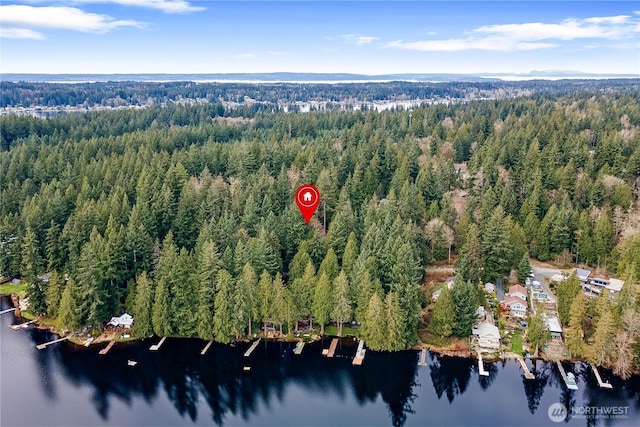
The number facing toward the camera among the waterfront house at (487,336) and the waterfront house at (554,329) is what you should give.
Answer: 2

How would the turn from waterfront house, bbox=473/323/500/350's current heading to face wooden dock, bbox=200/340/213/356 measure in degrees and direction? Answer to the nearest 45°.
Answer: approximately 90° to its right

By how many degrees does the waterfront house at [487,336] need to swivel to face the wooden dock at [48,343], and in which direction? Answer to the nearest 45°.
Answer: approximately 90° to its right

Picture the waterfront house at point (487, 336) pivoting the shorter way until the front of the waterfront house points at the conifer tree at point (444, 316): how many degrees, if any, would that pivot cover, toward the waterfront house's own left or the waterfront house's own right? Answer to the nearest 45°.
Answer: approximately 90° to the waterfront house's own right

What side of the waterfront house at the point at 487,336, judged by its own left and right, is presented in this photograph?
front

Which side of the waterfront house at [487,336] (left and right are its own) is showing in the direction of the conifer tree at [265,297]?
right

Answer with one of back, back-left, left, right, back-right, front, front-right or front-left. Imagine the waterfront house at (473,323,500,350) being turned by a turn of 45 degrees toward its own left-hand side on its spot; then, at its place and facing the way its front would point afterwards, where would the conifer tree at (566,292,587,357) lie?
front-left

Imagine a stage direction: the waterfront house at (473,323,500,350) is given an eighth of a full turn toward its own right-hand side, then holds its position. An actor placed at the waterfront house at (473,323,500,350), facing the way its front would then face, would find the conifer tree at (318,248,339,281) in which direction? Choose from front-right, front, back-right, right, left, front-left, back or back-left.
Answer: front-right

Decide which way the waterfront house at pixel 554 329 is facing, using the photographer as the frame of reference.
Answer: facing the viewer

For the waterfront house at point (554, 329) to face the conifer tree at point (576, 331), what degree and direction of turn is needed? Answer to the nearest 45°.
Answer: approximately 45° to its left
